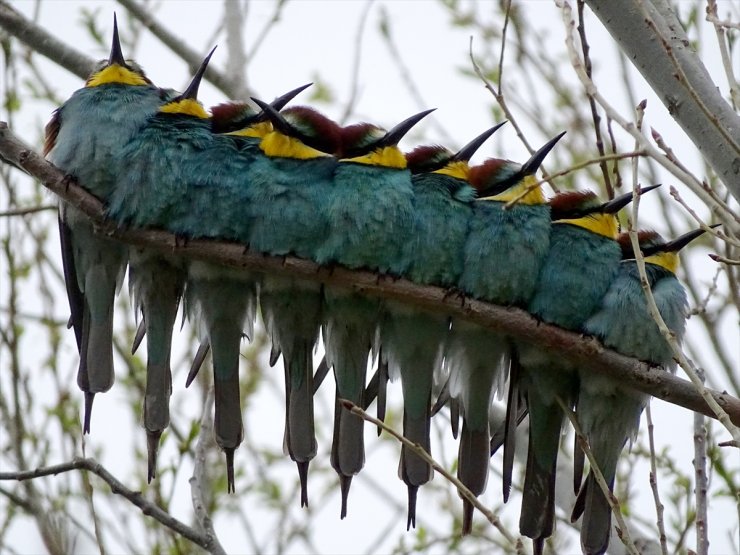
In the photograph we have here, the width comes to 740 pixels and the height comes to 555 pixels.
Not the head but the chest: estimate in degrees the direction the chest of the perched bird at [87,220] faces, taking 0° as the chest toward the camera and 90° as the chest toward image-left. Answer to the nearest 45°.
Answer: approximately 0°

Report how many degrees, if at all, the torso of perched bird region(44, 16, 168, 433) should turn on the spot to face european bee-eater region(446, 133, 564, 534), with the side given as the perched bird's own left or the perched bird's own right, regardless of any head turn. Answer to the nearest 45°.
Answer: approximately 90° to the perched bird's own left

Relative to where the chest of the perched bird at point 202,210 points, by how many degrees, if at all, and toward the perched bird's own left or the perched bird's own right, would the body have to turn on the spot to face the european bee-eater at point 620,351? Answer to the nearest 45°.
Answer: approximately 90° to the perched bird's own left

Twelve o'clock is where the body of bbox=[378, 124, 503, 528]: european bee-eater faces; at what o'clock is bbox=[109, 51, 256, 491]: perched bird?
The perched bird is roughly at 4 o'clock from the european bee-eater.

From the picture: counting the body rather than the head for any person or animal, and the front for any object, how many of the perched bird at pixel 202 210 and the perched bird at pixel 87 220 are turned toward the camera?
2
